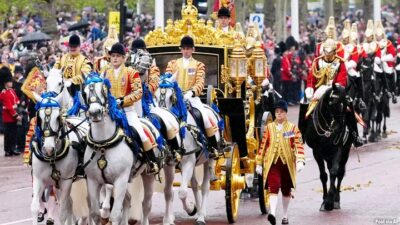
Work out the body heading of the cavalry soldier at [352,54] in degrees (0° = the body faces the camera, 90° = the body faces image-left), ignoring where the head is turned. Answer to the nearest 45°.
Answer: approximately 45°

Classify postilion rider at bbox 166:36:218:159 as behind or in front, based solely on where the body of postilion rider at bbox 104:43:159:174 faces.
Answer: behind

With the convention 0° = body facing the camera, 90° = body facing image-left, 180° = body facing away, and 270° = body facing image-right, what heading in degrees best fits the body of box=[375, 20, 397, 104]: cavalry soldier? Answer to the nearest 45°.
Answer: approximately 45°

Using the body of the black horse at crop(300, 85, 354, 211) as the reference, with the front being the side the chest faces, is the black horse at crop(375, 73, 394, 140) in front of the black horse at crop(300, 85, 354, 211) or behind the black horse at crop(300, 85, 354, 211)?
behind

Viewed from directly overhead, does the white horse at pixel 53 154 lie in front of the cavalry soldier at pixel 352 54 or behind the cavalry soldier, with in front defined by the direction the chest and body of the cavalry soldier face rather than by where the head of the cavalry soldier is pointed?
in front
